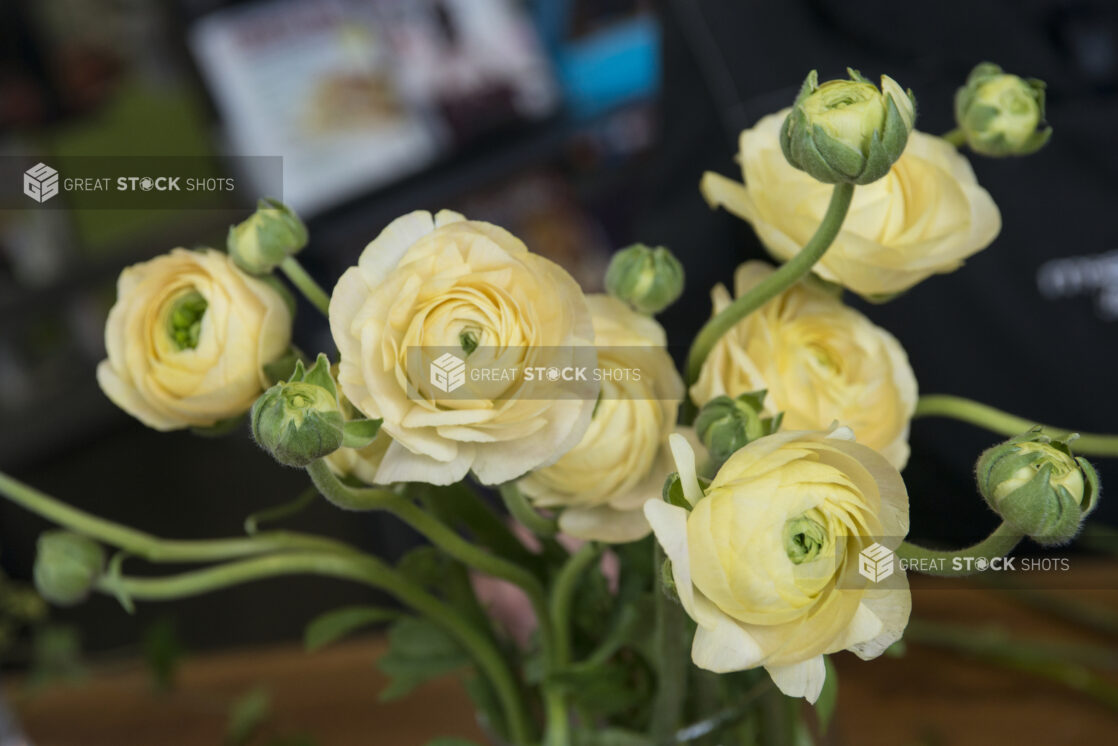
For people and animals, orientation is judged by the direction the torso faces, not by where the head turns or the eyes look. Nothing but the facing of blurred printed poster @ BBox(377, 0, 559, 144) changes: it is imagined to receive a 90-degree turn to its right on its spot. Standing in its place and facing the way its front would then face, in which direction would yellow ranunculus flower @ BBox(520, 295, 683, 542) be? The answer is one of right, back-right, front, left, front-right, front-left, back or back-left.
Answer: left

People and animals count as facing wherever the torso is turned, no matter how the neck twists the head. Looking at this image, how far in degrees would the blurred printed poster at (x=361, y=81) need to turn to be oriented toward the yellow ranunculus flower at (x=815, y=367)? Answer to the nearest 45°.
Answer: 0° — it already faces it

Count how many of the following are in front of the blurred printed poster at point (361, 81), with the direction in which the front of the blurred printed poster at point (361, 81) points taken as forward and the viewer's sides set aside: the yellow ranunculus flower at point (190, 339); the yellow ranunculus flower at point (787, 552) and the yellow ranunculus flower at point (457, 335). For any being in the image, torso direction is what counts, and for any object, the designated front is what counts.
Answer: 3

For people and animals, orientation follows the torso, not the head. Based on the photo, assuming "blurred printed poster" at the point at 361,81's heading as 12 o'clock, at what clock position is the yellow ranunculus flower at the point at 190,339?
The yellow ranunculus flower is roughly at 12 o'clock from the blurred printed poster.

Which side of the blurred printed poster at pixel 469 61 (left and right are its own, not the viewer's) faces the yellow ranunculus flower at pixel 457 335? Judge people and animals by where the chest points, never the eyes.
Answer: front

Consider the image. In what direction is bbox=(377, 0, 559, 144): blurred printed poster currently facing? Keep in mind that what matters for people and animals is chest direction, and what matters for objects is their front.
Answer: toward the camera

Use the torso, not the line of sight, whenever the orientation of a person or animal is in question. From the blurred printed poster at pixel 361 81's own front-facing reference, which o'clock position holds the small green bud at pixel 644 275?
The small green bud is roughly at 12 o'clock from the blurred printed poster.

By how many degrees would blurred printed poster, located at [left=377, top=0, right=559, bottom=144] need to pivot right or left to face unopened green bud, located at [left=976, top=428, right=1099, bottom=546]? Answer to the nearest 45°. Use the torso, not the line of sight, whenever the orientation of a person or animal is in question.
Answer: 0° — it already faces it

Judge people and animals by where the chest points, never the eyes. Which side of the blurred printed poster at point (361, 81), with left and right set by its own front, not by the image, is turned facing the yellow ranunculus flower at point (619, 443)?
front

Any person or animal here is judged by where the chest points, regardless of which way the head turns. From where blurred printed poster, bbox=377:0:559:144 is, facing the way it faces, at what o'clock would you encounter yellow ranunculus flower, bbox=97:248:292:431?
The yellow ranunculus flower is roughly at 12 o'clock from the blurred printed poster.

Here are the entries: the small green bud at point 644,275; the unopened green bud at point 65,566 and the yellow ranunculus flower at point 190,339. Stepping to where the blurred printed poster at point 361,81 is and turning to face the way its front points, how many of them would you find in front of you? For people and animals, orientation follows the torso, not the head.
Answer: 3

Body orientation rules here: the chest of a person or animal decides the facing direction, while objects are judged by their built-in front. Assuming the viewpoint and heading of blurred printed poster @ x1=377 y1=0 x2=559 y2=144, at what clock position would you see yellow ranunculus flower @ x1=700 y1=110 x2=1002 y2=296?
The yellow ranunculus flower is roughly at 12 o'clock from the blurred printed poster.

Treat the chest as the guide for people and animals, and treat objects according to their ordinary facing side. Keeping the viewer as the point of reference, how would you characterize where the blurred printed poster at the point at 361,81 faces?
facing the viewer

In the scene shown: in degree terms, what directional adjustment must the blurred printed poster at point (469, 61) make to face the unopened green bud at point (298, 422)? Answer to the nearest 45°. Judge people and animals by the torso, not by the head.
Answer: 0° — it already faces it

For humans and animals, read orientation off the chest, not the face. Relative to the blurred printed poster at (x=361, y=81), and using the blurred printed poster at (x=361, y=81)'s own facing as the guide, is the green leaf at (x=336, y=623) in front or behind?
in front

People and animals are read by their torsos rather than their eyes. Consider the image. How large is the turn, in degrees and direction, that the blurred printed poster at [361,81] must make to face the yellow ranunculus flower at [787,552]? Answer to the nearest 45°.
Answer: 0° — it already faces it
